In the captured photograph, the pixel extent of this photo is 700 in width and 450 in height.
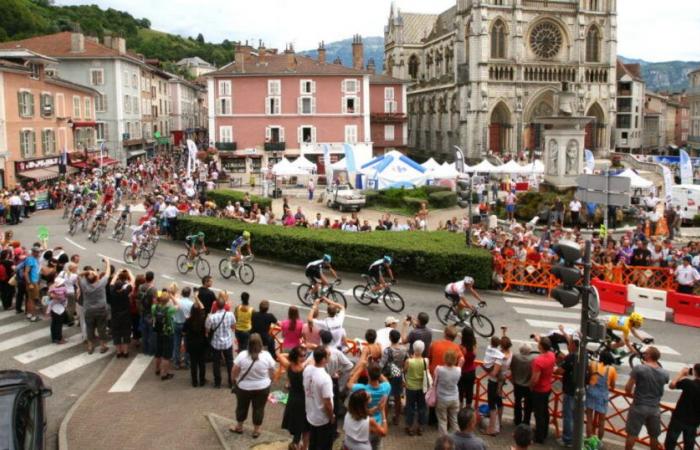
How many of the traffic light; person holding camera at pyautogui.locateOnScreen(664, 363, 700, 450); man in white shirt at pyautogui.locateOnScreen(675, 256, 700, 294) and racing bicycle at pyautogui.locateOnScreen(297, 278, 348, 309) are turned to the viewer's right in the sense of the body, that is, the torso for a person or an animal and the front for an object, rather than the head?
1

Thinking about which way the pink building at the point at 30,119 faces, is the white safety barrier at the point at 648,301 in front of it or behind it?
in front

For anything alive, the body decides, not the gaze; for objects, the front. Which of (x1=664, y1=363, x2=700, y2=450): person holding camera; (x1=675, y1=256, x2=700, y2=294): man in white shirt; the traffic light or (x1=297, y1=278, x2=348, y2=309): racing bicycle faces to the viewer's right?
the racing bicycle

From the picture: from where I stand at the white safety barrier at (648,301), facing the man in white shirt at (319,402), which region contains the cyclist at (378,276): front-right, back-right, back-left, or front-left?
front-right

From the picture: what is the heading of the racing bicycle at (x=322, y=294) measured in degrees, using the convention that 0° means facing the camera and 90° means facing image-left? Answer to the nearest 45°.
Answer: approximately 270°

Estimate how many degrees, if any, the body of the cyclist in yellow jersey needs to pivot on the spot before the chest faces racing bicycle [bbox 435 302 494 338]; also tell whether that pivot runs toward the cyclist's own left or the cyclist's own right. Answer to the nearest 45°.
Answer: approximately 180°

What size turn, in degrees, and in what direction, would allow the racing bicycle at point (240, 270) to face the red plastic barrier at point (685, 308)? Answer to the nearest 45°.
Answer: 0° — it already faces it

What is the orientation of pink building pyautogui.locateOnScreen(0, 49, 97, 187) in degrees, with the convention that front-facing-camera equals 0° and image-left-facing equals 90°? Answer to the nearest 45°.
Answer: approximately 315°

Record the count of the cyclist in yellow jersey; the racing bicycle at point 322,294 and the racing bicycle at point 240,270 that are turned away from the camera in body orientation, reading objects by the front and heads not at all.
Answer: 0

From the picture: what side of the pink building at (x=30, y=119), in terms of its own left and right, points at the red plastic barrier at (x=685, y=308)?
front

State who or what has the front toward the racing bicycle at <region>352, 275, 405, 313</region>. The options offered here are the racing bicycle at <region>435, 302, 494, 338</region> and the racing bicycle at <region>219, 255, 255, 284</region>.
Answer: the racing bicycle at <region>219, 255, 255, 284</region>

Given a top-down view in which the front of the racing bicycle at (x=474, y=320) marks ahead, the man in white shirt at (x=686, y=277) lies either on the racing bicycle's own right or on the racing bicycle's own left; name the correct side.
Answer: on the racing bicycle's own left

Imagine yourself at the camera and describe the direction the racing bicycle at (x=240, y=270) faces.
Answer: facing the viewer and to the right of the viewer

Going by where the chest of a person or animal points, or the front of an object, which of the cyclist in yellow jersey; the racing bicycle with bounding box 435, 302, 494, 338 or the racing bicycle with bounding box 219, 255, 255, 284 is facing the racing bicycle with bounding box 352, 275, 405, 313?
the racing bicycle with bounding box 219, 255, 255, 284

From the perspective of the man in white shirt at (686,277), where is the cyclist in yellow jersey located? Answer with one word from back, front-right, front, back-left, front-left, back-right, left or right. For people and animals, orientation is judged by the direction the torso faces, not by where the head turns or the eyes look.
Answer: front

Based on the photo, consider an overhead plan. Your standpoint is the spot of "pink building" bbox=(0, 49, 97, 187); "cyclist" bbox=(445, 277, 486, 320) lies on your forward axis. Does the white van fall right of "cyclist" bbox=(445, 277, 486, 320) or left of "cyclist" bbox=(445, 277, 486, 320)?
left

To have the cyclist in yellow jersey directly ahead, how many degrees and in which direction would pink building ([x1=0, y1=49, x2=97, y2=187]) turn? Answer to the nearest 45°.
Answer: approximately 45° to its right

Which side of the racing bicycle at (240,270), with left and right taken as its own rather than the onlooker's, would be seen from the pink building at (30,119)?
back
